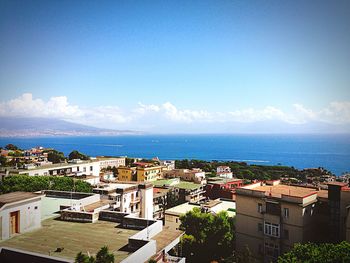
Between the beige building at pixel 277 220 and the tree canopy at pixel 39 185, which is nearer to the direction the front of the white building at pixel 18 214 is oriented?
the beige building

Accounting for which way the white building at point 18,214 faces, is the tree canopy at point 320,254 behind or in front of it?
in front

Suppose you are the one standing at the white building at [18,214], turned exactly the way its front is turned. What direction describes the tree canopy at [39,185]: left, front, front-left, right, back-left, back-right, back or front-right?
back-left

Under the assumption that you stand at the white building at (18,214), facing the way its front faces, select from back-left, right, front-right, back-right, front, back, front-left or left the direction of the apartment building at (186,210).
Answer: left

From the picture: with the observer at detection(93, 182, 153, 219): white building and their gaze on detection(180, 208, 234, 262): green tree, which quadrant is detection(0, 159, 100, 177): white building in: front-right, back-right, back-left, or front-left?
back-left

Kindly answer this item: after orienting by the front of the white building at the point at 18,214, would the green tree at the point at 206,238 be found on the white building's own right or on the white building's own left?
on the white building's own left

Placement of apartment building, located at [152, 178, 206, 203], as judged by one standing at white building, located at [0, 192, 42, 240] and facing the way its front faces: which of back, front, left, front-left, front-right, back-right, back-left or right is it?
left

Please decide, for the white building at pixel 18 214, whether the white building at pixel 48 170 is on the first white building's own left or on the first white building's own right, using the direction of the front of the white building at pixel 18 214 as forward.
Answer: on the first white building's own left

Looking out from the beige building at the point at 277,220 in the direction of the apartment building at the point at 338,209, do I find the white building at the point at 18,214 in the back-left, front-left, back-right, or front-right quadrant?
back-right

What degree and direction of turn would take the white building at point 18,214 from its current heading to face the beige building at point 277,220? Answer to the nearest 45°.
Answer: approximately 45° to its left

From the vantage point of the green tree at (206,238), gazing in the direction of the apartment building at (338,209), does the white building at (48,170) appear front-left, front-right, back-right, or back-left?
back-left
